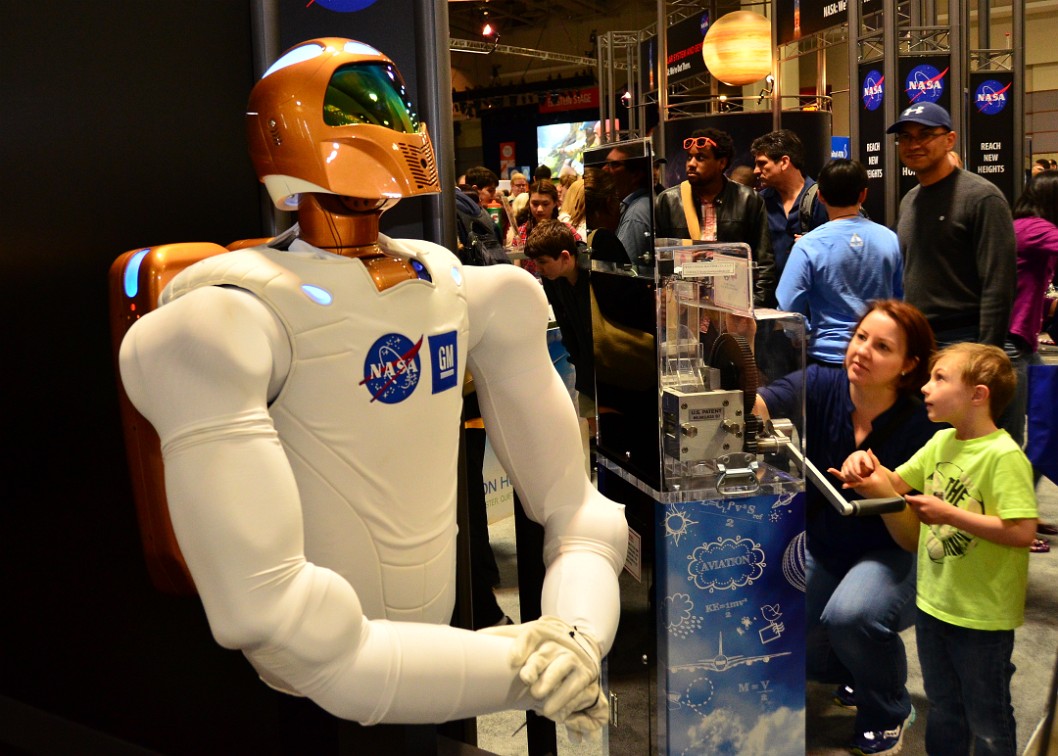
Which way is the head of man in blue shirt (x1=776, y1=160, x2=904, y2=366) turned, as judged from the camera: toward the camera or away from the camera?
away from the camera

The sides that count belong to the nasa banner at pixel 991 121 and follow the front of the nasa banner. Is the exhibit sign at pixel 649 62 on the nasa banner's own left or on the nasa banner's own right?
on the nasa banner's own right

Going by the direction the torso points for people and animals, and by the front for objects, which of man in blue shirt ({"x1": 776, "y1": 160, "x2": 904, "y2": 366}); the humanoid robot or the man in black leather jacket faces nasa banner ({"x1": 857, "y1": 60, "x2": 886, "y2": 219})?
the man in blue shirt

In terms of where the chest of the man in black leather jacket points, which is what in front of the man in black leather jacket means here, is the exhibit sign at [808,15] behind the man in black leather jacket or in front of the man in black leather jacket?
behind

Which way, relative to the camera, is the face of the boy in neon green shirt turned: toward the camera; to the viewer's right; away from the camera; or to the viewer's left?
to the viewer's left

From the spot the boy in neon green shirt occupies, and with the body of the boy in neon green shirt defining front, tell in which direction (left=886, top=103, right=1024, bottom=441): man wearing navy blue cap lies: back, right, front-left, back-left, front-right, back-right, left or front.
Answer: back-right

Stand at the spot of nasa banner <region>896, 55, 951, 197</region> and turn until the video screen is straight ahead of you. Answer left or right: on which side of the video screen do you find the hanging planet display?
left

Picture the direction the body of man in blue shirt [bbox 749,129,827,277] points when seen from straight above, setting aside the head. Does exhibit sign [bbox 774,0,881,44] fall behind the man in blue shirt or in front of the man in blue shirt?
behind

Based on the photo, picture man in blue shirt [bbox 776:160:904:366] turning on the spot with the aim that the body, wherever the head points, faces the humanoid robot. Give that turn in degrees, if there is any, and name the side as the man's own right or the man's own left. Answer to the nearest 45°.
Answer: approximately 180°

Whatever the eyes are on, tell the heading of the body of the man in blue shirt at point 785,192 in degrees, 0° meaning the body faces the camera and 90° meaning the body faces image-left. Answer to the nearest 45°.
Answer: approximately 45°
